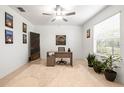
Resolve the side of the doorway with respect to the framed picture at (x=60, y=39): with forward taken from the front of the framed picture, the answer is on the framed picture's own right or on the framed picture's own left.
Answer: on the framed picture's own right

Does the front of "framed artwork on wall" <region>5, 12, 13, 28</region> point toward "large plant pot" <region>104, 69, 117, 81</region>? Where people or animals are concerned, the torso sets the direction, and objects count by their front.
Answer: yes

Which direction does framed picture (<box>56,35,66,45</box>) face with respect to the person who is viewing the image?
facing the viewer

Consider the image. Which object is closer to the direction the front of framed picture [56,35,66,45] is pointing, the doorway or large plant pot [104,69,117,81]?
the large plant pot

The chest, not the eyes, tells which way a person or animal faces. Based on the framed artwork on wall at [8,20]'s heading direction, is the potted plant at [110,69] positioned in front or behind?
in front

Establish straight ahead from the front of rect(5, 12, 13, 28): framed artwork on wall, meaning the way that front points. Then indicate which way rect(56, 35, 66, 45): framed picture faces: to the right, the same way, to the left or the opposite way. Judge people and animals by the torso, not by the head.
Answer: to the right

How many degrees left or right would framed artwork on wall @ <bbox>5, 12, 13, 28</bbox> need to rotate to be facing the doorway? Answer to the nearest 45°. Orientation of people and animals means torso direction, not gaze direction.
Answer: approximately 90° to its left

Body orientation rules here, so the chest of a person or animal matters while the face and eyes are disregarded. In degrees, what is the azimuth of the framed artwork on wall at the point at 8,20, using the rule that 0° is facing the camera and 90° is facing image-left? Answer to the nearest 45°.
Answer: approximately 315°

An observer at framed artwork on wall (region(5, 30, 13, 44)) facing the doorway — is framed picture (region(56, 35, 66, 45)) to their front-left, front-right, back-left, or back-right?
front-right

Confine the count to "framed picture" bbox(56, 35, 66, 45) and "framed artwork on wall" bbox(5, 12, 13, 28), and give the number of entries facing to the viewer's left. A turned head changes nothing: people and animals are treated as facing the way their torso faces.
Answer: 0

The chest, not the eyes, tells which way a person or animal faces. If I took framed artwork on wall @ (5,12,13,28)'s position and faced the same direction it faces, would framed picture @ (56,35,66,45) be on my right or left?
on my left

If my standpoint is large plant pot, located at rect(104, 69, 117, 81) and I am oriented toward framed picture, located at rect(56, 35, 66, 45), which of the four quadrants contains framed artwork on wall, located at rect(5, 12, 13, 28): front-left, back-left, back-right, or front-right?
front-left

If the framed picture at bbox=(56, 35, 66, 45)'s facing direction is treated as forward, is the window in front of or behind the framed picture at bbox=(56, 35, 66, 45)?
in front
